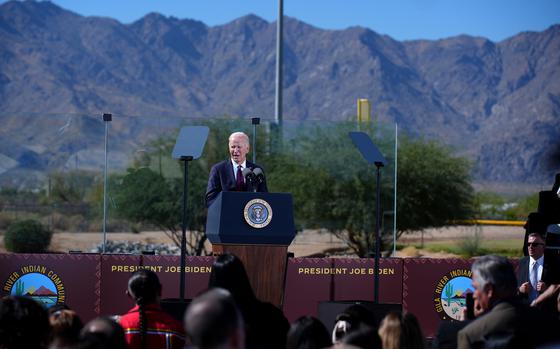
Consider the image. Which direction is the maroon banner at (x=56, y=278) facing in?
toward the camera

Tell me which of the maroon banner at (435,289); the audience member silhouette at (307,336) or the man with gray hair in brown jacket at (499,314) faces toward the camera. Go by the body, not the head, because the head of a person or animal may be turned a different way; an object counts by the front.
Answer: the maroon banner

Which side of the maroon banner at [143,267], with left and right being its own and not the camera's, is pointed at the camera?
front

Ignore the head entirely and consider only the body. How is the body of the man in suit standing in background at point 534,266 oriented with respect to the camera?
toward the camera

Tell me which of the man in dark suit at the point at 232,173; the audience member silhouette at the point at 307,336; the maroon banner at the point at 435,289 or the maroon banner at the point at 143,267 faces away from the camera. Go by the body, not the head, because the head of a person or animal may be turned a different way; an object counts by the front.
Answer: the audience member silhouette

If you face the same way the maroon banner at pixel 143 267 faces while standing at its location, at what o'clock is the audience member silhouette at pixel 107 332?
The audience member silhouette is roughly at 12 o'clock from the maroon banner.

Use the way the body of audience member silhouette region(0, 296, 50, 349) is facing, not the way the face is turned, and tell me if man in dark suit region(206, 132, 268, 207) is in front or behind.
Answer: in front

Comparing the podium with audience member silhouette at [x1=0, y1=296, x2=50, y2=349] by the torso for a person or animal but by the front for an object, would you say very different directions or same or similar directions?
very different directions

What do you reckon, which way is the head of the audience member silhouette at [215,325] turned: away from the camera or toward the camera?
away from the camera

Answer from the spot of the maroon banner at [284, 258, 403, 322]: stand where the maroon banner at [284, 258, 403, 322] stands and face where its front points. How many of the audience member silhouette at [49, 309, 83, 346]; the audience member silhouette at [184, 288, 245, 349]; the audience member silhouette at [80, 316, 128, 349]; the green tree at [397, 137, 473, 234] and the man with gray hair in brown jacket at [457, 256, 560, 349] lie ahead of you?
4

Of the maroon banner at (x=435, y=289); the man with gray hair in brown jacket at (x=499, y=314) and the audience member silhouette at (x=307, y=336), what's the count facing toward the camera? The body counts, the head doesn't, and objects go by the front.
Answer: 1

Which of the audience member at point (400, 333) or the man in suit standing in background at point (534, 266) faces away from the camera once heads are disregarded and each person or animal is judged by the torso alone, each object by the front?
the audience member

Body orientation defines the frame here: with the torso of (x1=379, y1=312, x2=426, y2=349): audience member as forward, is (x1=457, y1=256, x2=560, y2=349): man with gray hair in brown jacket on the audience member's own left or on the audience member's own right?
on the audience member's own right

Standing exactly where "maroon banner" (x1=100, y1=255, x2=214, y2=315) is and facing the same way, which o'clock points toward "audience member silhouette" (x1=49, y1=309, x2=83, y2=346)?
The audience member silhouette is roughly at 12 o'clock from the maroon banner.

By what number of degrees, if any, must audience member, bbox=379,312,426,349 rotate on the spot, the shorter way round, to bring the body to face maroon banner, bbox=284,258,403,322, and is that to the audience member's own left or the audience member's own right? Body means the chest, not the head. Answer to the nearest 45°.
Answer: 0° — they already face it

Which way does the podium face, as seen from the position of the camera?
facing the viewer

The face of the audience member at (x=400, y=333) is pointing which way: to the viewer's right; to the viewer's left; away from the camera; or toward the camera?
away from the camera

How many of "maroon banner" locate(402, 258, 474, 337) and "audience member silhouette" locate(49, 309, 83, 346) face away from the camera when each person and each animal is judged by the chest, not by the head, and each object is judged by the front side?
1

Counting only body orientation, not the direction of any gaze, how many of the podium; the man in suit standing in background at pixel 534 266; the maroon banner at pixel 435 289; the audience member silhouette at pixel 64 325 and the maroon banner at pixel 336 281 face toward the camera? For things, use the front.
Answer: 4
